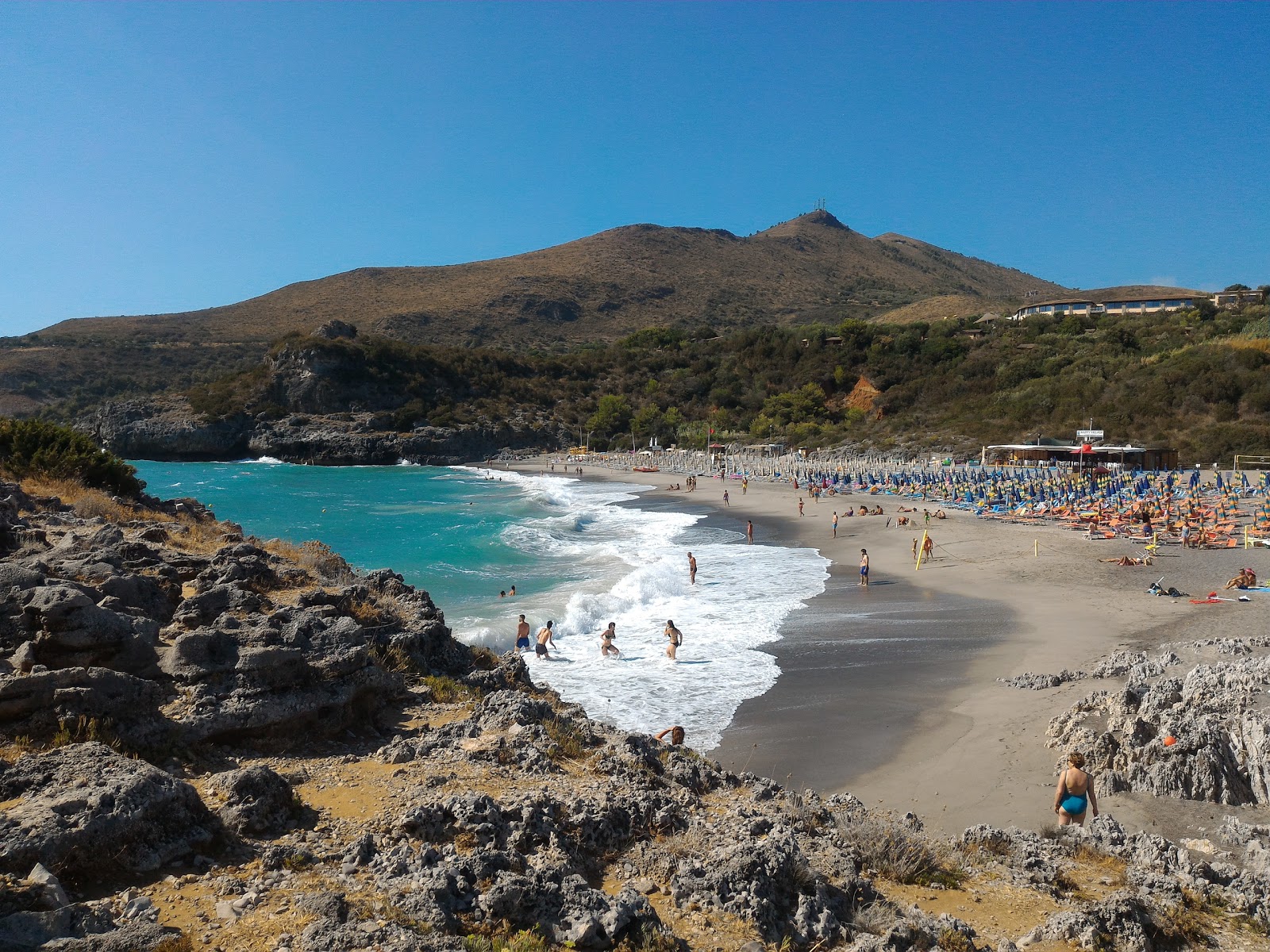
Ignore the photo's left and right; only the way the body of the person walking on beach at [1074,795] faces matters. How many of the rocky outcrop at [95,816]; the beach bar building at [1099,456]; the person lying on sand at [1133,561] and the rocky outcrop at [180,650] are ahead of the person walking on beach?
2

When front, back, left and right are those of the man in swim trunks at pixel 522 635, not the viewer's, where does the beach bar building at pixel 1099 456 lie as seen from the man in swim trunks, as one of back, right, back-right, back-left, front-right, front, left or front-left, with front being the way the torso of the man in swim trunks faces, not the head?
front-right

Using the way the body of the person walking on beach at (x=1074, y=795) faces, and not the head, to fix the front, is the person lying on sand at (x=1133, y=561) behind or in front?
in front

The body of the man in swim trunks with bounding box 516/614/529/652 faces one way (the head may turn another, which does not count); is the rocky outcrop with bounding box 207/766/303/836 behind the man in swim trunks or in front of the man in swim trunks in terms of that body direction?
behind

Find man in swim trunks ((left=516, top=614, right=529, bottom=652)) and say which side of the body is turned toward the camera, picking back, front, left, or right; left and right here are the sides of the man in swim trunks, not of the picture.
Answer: back

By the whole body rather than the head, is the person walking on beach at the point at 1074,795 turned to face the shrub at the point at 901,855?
no

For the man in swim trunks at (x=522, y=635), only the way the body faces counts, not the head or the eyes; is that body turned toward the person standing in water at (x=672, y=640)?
no

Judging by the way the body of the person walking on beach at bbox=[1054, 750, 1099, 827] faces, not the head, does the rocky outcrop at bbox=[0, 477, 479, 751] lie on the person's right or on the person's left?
on the person's left

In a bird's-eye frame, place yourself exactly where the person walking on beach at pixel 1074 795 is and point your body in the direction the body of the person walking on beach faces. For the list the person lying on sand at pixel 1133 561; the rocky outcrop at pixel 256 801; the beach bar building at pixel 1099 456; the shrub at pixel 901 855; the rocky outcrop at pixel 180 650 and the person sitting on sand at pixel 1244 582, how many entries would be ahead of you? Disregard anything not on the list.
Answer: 3

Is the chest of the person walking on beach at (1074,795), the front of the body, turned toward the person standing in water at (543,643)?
no

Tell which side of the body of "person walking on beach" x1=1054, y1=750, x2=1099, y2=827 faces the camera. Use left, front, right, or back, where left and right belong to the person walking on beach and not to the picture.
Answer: back

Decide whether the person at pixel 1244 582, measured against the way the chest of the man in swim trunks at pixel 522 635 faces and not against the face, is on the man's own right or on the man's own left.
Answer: on the man's own right

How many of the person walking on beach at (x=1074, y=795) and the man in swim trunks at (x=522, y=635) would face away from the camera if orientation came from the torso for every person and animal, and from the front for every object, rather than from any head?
2

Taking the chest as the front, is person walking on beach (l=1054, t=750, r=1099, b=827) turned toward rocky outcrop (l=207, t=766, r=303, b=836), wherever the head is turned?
no

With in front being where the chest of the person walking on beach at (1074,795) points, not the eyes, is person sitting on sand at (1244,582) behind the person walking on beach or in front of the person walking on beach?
in front

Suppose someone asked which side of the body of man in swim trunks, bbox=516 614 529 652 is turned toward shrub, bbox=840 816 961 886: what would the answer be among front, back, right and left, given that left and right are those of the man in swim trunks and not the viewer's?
back

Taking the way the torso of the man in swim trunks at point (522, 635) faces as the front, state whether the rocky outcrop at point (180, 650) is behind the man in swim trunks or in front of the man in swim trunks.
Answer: behind
